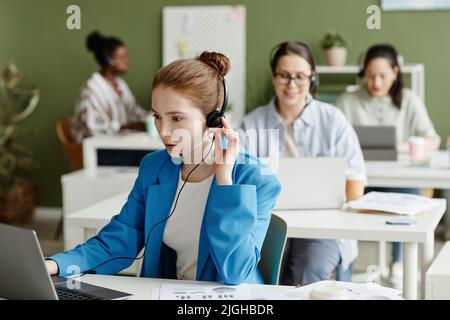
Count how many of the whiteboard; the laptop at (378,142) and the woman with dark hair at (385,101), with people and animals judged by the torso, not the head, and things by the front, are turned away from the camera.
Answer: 1

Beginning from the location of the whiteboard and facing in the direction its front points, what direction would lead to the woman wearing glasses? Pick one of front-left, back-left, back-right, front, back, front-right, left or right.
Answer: front

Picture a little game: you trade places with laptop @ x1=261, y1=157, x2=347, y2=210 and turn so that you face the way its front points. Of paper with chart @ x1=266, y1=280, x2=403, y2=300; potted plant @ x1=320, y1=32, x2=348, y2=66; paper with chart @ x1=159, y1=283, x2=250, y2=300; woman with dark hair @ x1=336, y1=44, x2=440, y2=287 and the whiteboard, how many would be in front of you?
3

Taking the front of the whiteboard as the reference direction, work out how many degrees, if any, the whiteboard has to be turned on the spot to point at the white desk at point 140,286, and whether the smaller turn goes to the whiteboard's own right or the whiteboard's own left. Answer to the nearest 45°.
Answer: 0° — it already faces it

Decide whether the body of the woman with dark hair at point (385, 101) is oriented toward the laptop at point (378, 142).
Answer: yes

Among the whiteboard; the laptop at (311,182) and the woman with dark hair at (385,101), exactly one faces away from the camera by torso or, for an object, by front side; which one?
the laptop

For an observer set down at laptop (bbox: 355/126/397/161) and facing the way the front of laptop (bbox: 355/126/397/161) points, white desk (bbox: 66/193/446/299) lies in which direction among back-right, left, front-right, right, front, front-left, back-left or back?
back

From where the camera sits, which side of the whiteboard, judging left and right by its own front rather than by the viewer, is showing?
front

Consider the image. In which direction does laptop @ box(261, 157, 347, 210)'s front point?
away from the camera

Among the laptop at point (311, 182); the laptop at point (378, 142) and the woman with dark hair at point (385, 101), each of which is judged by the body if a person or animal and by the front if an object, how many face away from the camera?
2

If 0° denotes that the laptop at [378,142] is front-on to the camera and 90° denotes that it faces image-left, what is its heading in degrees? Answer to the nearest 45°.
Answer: approximately 180°

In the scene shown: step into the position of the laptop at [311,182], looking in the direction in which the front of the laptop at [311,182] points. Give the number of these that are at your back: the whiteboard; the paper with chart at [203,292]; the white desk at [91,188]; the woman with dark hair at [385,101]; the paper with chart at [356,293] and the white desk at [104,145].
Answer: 2

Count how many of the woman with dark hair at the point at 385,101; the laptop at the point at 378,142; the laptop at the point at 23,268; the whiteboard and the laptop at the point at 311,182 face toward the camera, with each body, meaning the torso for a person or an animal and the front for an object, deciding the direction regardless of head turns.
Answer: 2

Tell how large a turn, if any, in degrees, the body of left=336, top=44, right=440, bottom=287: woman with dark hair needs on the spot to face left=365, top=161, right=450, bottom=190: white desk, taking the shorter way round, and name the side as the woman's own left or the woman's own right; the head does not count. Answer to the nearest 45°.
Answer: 0° — they already face it

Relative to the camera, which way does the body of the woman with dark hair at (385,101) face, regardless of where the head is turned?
toward the camera

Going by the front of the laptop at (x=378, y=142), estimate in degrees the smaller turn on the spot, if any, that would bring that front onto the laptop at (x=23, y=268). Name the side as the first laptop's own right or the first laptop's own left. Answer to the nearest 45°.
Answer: approximately 180°

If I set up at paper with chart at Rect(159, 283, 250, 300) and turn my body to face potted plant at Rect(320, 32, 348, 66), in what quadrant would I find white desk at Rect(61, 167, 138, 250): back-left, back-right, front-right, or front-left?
front-left
